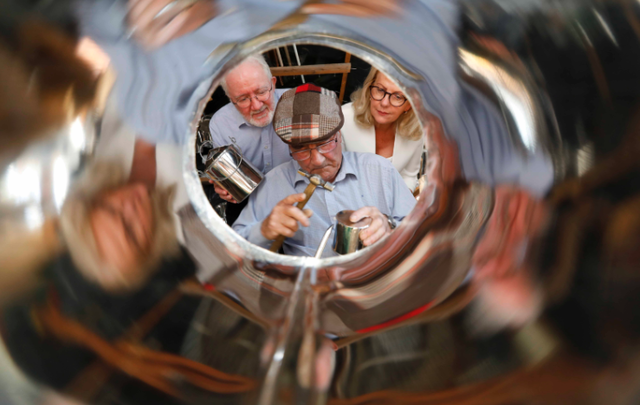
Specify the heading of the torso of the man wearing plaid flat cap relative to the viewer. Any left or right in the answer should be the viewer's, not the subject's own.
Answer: facing the viewer

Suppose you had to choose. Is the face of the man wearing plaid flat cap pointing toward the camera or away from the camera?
toward the camera

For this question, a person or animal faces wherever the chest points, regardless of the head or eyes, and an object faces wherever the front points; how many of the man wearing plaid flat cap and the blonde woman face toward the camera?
2

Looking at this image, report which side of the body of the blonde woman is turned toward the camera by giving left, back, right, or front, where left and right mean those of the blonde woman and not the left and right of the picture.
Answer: front

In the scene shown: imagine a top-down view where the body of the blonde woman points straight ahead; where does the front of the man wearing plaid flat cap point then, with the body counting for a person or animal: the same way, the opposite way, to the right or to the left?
the same way

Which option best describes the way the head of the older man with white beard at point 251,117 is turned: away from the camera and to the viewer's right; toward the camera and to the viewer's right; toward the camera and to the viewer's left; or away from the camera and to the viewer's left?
toward the camera and to the viewer's right
